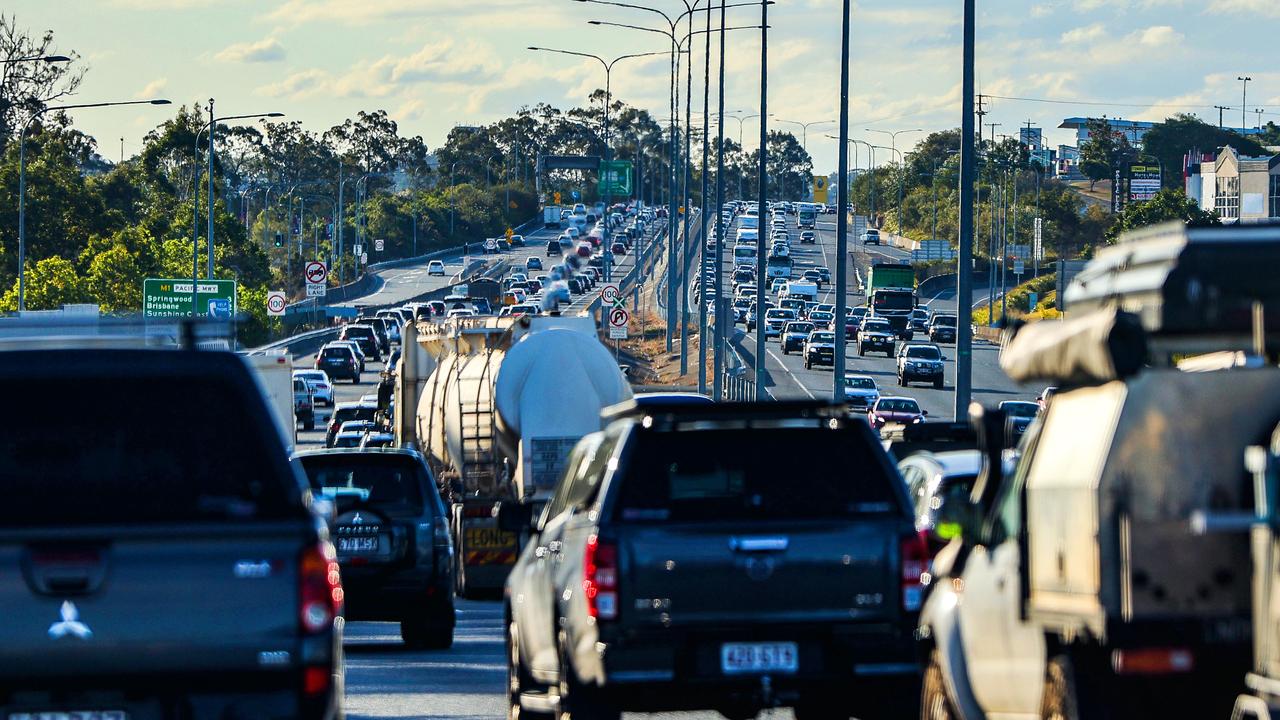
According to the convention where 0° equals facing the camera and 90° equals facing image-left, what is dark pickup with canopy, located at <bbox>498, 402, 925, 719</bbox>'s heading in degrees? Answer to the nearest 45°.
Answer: approximately 180°

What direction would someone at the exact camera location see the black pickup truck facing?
facing away from the viewer

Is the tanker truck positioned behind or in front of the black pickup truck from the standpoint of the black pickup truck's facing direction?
in front

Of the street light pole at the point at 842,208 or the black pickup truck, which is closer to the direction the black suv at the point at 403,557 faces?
the street light pole

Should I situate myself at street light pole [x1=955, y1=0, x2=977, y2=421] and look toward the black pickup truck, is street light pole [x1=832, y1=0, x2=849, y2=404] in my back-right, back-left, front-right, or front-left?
back-right

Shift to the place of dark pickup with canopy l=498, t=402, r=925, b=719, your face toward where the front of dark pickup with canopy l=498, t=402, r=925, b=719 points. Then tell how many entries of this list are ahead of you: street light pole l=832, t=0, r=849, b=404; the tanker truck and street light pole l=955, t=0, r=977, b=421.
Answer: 3

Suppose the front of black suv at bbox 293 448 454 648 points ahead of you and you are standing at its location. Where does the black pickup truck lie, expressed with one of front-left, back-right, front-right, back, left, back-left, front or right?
back

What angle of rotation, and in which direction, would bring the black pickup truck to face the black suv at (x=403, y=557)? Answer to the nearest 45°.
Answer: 0° — it already faces it

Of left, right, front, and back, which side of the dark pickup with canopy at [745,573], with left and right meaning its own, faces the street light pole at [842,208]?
front

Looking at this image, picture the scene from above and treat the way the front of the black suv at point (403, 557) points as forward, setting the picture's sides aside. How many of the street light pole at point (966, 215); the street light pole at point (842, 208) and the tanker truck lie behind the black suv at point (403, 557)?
0

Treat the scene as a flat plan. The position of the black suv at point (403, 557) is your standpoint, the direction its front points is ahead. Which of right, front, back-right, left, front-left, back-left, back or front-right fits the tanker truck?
front

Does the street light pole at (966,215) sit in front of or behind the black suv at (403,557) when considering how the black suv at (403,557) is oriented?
in front

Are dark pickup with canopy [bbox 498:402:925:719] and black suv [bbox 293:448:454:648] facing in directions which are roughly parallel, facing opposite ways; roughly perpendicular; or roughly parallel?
roughly parallel

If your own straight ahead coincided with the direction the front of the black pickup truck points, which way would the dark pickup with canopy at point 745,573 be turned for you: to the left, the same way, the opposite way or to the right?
the same way

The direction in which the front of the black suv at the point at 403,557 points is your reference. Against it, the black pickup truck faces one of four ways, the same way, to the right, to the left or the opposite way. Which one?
the same way

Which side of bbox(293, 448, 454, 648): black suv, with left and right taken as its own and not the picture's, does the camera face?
back
